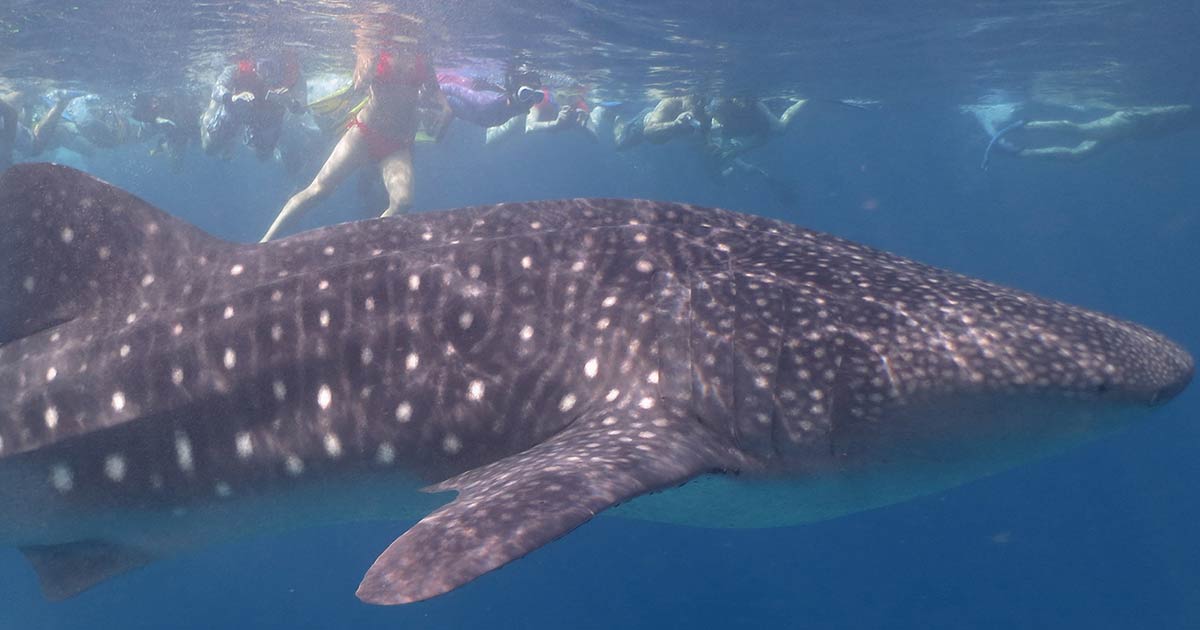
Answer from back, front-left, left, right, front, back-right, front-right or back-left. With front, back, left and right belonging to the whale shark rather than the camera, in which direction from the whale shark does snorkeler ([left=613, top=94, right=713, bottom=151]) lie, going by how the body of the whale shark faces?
left

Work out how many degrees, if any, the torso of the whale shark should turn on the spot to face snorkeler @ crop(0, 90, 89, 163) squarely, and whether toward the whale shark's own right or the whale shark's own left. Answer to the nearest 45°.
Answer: approximately 135° to the whale shark's own left

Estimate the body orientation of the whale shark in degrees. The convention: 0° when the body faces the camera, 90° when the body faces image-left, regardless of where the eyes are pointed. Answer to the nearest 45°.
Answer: approximately 270°

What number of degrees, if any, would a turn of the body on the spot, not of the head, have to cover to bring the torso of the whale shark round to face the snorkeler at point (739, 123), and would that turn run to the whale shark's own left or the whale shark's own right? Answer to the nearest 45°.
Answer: approximately 90° to the whale shark's own left

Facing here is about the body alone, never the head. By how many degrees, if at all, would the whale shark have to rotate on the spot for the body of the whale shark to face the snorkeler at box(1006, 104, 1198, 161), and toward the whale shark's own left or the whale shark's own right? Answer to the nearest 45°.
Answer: approximately 45° to the whale shark's own left

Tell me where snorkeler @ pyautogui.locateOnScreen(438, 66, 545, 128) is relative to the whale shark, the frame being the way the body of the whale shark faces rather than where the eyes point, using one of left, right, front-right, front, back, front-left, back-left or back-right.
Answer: left

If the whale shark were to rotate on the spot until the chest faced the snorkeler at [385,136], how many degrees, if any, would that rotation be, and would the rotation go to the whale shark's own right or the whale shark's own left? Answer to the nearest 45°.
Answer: approximately 90° to the whale shark's own left
